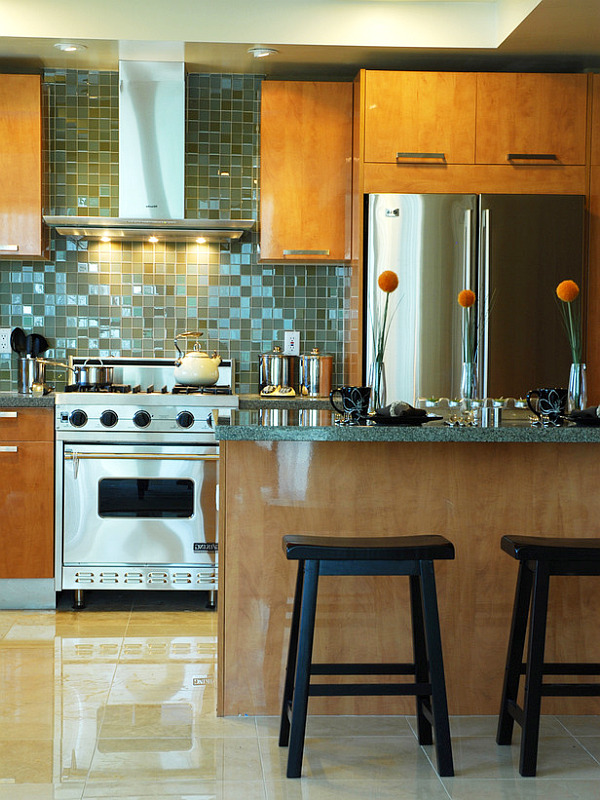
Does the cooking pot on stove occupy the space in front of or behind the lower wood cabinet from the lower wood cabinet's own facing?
behind

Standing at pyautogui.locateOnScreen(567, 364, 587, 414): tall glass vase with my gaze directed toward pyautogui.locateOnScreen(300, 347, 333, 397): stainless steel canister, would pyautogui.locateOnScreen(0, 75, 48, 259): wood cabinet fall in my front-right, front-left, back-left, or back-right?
front-left

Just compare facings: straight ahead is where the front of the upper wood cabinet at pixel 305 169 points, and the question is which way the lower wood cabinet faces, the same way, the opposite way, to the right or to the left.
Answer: the same way

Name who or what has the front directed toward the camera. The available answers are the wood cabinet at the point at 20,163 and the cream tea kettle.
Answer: the wood cabinet

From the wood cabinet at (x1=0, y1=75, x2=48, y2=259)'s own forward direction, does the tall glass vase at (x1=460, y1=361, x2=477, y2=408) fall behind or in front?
in front

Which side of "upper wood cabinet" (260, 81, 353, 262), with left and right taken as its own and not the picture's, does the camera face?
front

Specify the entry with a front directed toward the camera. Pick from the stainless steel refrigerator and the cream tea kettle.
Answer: the stainless steel refrigerator

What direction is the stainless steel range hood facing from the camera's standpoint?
toward the camera

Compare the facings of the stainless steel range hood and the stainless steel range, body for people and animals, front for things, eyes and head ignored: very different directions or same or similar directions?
same or similar directions

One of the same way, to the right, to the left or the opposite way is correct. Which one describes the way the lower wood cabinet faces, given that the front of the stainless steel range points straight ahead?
the same way
